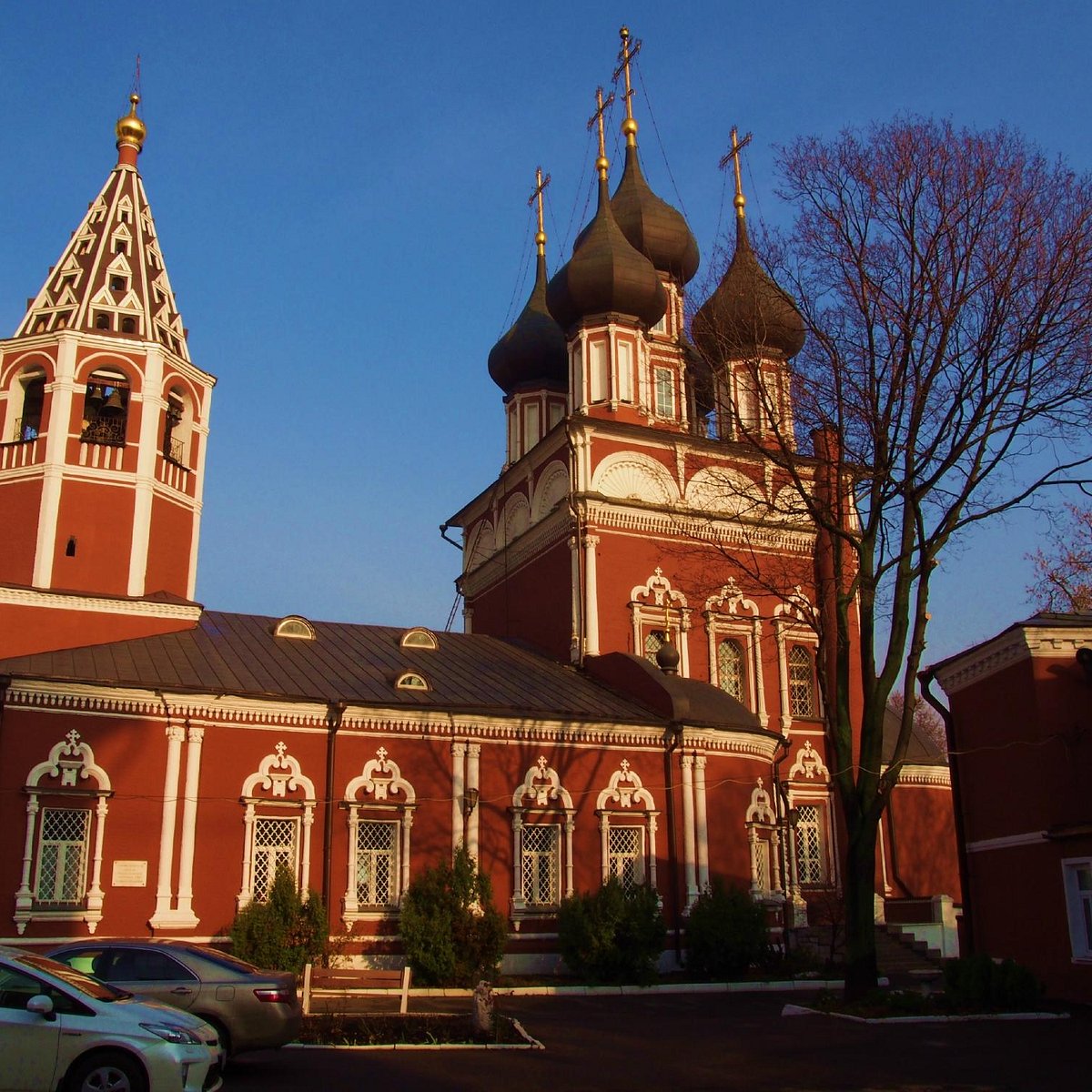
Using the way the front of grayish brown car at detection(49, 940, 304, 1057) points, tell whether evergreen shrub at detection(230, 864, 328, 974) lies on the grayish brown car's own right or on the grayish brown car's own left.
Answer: on the grayish brown car's own right

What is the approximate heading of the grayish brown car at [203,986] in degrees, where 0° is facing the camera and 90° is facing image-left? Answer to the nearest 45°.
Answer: approximately 135°

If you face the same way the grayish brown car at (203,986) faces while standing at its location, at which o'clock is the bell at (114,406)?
The bell is roughly at 1 o'clock from the grayish brown car.

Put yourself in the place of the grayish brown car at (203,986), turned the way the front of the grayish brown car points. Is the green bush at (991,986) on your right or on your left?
on your right

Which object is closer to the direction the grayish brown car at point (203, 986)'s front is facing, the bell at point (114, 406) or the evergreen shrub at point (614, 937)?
the bell

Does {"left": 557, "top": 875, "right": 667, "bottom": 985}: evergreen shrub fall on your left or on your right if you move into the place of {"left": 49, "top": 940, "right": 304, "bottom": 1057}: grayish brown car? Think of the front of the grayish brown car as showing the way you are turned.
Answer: on your right

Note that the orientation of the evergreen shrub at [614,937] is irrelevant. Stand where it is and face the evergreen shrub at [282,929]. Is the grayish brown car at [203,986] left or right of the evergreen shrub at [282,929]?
left
